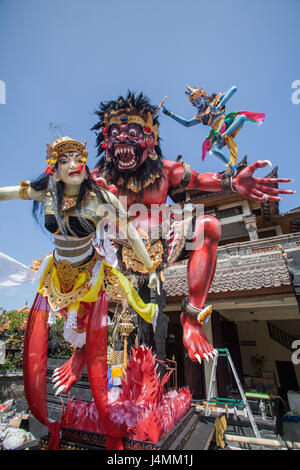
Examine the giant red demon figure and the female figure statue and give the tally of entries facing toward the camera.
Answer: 2

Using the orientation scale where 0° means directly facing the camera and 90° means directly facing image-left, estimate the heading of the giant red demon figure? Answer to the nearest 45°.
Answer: approximately 0°

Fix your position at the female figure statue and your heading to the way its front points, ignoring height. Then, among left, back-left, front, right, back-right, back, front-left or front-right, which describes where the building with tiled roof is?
back-left

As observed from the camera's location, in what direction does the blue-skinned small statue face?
facing the viewer and to the left of the viewer

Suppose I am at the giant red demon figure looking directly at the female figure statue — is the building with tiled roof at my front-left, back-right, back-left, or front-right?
back-right

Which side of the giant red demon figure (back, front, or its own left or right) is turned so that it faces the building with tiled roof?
back
